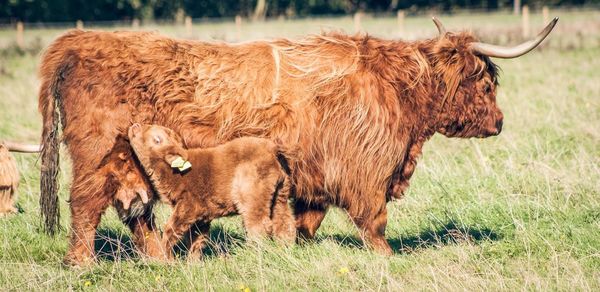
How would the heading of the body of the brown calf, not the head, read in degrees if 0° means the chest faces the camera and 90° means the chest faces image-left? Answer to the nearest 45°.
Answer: approximately 90°

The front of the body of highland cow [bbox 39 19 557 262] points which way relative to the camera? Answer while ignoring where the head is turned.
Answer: to the viewer's right

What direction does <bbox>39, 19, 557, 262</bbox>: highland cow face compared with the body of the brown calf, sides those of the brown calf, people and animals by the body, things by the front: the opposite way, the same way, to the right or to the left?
the opposite way
